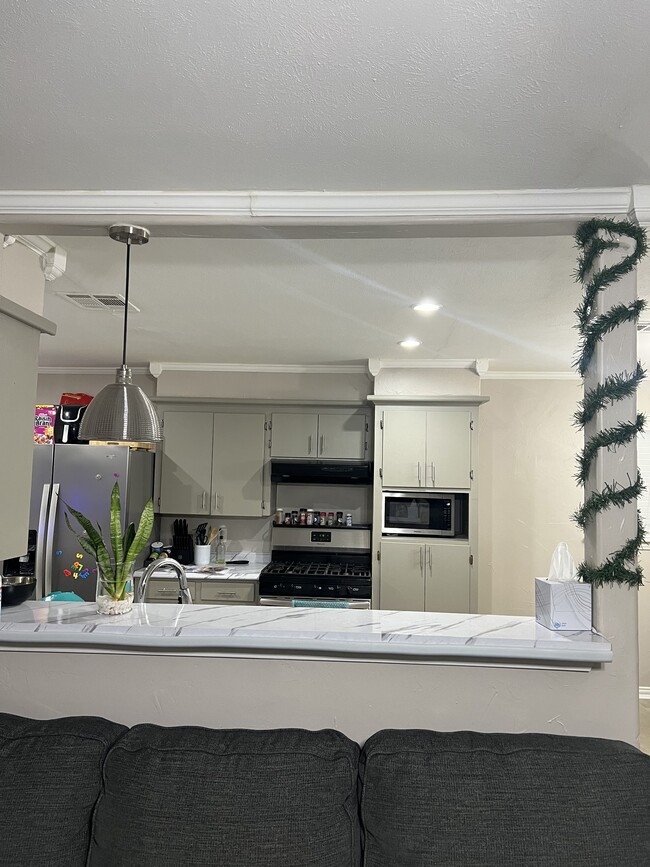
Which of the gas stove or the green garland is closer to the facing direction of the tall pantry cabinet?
the green garland

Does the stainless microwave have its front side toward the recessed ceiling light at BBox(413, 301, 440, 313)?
yes

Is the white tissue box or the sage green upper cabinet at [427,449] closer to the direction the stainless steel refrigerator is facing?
the white tissue box

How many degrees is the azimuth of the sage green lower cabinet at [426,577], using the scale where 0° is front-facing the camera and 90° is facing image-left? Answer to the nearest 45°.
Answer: approximately 0°

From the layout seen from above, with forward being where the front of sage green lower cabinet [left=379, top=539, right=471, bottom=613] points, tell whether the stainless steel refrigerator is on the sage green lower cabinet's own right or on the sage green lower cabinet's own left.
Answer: on the sage green lower cabinet's own right

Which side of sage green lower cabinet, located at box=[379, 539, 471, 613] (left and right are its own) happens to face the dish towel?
right

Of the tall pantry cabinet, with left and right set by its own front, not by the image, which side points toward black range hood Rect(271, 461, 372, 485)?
right

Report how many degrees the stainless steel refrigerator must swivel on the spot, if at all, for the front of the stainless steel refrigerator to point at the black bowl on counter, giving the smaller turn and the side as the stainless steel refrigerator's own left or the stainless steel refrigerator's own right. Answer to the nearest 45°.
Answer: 0° — it already faces it

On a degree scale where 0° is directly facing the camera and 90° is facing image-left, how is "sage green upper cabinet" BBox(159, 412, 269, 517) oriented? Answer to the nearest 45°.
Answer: approximately 0°
